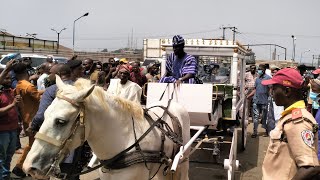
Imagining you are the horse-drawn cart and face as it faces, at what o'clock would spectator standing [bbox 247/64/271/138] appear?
The spectator standing is roughly at 5 o'clock from the horse-drawn cart.

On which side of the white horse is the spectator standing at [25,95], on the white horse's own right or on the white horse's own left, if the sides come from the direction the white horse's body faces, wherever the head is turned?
on the white horse's own right

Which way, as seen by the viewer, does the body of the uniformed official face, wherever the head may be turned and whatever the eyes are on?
to the viewer's left

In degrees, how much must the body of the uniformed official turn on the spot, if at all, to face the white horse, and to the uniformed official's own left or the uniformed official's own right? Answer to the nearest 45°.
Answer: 0° — they already face it

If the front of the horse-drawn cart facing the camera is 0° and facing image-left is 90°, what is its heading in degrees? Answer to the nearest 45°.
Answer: approximately 45°

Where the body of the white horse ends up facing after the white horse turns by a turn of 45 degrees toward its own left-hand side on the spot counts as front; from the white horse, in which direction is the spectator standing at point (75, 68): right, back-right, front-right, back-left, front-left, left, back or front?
back

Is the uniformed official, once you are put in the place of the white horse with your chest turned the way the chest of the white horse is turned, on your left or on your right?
on your left

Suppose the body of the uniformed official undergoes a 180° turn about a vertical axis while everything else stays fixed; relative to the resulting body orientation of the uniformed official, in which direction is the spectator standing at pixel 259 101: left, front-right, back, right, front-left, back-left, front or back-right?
left

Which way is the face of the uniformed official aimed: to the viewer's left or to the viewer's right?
to the viewer's left
